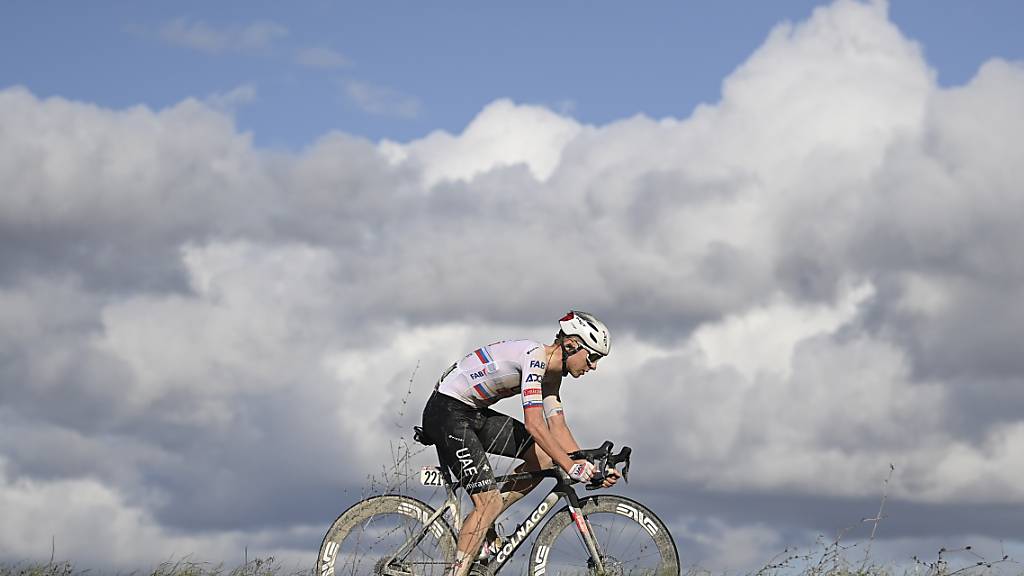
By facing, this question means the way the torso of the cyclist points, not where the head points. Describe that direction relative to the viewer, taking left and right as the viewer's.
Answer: facing to the right of the viewer

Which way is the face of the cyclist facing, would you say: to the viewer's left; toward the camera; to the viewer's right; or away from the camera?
to the viewer's right
